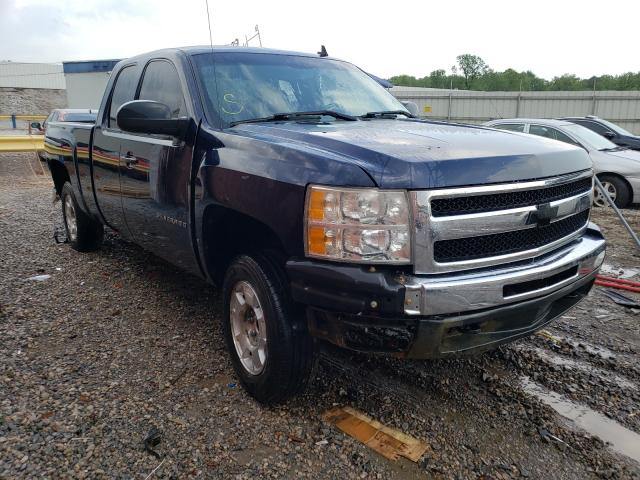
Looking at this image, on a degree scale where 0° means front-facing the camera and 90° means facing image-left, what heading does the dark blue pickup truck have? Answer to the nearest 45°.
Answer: approximately 315°

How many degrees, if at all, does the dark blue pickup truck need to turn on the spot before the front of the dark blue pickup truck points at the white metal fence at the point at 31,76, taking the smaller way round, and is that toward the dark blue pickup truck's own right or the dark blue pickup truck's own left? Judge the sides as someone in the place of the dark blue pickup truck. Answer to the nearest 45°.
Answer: approximately 180°

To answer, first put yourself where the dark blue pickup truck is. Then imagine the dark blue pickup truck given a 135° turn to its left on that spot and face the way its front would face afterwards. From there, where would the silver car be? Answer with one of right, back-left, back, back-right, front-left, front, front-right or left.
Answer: front-right

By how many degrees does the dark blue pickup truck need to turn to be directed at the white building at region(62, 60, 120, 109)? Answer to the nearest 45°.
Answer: approximately 180°
